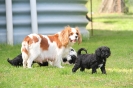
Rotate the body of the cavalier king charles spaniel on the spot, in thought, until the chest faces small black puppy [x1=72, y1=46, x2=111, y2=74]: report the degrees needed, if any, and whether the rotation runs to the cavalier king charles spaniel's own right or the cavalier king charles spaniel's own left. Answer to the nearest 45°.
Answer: approximately 45° to the cavalier king charles spaniel's own right

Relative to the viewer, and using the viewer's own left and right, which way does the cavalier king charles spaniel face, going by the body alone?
facing to the right of the viewer
